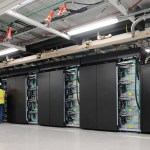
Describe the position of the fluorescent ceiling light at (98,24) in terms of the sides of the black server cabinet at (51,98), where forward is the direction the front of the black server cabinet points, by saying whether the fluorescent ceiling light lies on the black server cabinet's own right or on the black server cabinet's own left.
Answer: on the black server cabinet's own left

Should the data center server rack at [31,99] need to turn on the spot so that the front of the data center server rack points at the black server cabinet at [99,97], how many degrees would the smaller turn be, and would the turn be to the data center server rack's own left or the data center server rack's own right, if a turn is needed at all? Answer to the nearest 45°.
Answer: approximately 90° to the data center server rack's own left

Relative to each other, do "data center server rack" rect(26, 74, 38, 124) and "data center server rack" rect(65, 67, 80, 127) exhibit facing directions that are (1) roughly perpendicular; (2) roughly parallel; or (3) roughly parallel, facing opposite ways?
roughly parallel

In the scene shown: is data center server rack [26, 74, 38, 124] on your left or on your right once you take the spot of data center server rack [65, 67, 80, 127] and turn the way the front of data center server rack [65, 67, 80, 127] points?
on your right

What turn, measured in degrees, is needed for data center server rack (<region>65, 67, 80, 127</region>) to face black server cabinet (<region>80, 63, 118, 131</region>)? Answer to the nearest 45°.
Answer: approximately 90° to its left

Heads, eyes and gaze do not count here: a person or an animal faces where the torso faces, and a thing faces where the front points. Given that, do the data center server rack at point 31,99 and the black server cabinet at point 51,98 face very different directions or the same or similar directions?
same or similar directions

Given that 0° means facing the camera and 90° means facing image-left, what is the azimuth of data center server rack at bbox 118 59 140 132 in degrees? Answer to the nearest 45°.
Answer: approximately 45°

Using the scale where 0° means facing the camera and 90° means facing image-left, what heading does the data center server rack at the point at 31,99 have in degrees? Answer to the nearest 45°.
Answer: approximately 45°

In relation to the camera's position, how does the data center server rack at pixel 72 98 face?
facing the viewer and to the left of the viewer

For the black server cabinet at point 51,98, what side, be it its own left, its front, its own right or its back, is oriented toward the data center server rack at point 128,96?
left

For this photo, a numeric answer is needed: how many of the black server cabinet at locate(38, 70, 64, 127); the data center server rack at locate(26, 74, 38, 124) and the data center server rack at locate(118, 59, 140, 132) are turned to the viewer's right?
0
